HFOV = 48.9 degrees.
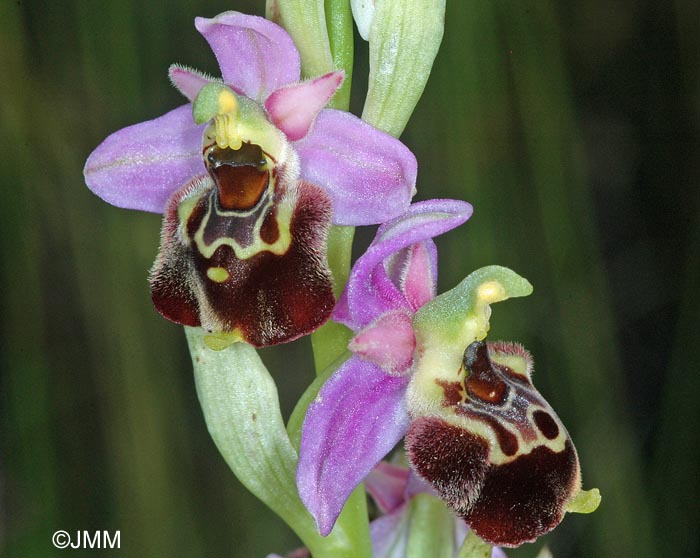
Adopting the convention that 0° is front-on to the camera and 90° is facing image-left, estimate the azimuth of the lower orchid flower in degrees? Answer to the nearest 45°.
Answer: approximately 315°
